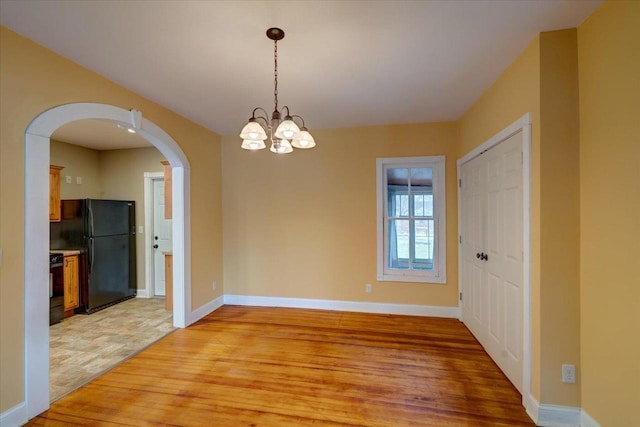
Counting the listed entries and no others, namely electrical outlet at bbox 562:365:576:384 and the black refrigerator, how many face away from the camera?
0

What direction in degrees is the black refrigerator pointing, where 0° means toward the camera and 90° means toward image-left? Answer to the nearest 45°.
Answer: approximately 315°

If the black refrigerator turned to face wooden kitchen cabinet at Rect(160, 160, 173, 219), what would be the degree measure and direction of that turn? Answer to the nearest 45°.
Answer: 0° — it already faces it

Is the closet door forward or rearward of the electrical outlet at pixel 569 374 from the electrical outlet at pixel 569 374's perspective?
rearward

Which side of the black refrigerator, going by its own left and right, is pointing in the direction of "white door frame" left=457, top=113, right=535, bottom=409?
front

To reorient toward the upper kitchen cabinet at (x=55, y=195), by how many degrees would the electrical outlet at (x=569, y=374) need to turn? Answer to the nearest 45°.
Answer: approximately 90° to its right
